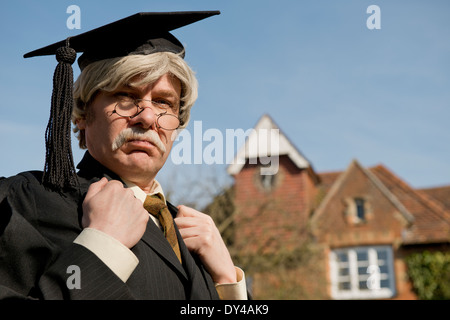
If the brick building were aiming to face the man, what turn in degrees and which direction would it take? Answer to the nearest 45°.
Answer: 0° — it already faces them

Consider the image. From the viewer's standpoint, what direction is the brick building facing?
toward the camera

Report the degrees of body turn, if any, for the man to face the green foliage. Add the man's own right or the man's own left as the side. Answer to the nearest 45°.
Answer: approximately 90° to the man's own left

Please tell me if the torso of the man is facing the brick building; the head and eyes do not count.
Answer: no

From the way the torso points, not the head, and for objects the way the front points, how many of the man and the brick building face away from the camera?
0

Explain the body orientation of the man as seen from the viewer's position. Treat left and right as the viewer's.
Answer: facing the viewer and to the right of the viewer
